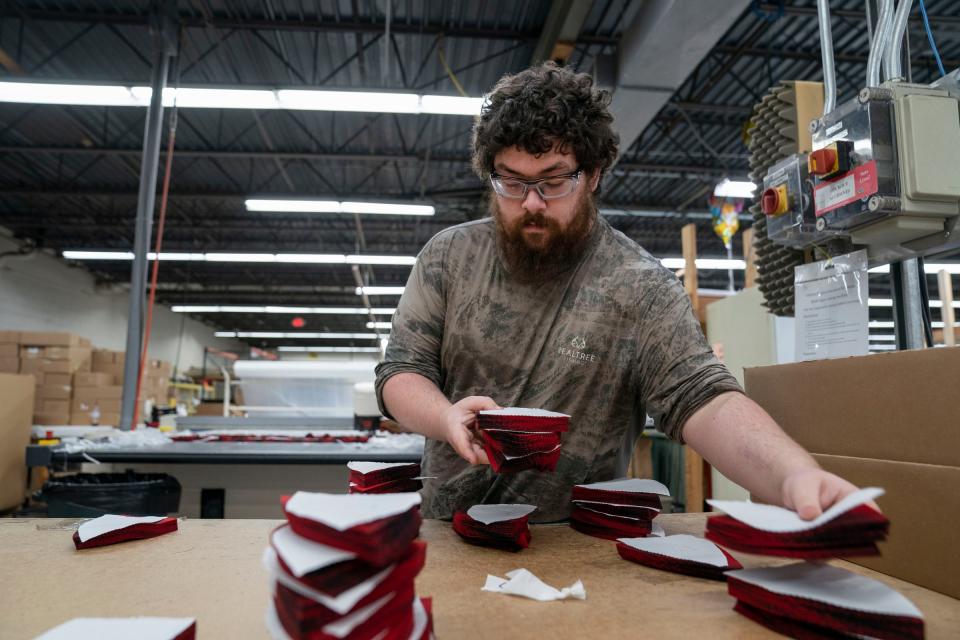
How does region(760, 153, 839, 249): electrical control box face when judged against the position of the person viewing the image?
facing the viewer and to the left of the viewer

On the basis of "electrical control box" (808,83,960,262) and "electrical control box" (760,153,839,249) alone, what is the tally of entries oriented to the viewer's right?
0

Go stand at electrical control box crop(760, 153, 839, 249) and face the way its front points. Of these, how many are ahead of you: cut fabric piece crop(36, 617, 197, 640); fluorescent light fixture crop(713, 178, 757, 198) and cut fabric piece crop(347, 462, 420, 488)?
2

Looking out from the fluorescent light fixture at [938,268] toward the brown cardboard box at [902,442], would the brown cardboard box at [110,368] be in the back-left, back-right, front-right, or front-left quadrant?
front-right

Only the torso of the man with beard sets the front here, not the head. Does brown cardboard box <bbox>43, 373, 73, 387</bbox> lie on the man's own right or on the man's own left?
on the man's own right

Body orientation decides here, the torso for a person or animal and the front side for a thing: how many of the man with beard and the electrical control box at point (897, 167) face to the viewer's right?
0

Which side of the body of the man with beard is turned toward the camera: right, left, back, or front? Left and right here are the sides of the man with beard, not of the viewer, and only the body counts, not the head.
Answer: front

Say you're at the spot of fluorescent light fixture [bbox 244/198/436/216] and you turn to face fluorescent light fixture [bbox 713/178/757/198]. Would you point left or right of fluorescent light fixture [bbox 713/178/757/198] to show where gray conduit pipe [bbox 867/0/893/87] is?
right

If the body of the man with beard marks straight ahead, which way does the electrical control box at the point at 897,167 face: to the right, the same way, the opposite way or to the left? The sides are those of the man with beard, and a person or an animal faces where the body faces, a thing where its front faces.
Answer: to the right

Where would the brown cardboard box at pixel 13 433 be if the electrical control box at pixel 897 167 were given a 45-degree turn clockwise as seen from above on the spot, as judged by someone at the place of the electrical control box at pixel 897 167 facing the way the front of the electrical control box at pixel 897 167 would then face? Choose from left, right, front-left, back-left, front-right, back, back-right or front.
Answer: front

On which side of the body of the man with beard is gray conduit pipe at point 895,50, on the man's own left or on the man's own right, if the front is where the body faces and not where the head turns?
on the man's own left

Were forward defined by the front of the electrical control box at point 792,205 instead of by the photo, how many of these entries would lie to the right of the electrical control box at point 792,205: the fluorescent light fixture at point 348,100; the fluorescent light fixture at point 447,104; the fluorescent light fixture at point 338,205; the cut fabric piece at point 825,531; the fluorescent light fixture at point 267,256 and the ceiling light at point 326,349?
5

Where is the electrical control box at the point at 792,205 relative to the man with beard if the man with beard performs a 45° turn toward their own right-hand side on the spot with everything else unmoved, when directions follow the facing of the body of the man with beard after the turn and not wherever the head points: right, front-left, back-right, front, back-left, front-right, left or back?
back-left

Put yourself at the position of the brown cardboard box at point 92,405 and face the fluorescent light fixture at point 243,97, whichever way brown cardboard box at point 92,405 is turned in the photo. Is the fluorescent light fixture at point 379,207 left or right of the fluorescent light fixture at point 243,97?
left

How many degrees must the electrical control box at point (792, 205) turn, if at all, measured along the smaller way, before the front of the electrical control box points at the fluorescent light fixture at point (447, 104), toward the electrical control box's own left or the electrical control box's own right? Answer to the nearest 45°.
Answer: approximately 90° to the electrical control box's own right

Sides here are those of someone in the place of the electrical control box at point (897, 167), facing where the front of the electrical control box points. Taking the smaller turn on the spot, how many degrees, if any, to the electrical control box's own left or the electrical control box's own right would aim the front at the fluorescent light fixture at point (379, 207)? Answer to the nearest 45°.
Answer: approximately 90° to the electrical control box's own right

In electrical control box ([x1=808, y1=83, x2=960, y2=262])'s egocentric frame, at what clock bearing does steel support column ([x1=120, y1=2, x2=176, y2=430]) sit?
The steel support column is roughly at 2 o'clock from the electrical control box.

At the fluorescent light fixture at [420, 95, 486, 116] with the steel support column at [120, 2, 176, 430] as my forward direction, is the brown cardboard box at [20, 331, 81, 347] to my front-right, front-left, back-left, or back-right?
front-right
